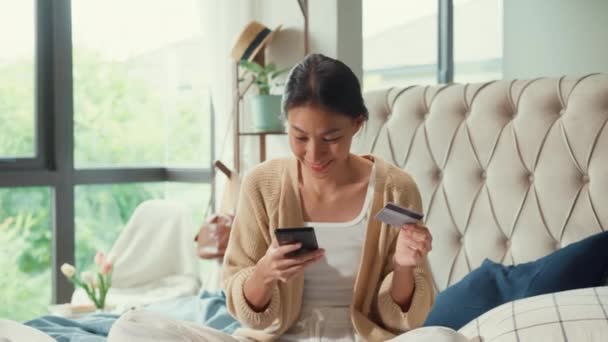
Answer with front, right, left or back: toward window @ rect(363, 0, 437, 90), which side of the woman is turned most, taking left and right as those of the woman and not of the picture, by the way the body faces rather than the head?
back

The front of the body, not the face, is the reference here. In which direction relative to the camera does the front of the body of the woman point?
toward the camera

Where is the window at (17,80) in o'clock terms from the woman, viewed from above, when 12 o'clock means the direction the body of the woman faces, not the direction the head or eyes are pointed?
The window is roughly at 5 o'clock from the woman.

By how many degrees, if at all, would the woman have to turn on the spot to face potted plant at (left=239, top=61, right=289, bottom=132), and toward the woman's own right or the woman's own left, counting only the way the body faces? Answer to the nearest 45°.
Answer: approximately 180°

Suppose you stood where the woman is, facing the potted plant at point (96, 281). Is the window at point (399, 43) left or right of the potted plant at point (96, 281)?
right

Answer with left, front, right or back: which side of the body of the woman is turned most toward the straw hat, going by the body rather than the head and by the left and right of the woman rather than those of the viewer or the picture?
back
